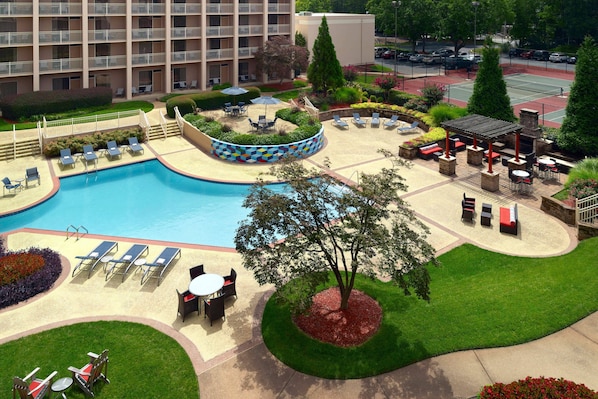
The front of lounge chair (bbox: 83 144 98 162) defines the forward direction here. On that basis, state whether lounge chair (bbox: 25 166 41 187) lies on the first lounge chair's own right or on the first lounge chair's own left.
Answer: on the first lounge chair's own right

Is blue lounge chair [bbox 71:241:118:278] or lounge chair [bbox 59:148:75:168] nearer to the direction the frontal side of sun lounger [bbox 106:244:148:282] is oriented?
the blue lounge chair

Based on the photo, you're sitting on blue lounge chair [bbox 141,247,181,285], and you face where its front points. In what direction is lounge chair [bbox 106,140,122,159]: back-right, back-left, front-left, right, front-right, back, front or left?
back-right

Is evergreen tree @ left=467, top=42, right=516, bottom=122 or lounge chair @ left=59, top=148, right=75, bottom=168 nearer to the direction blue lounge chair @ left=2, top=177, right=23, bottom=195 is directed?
the evergreen tree

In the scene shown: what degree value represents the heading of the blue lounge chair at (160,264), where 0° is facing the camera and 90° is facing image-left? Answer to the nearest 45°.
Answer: approximately 45°
